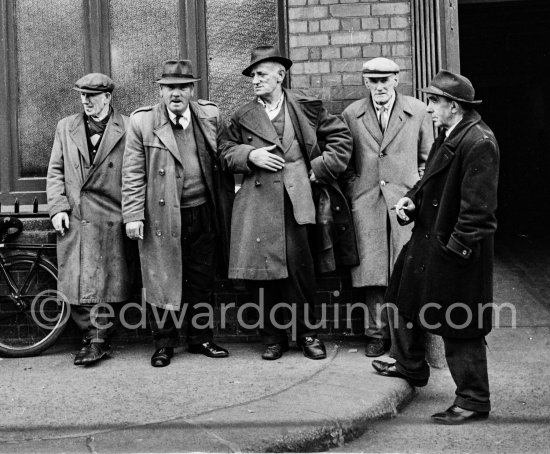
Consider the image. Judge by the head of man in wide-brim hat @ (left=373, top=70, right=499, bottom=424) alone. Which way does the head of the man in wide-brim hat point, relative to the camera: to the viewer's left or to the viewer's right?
to the viewer's left

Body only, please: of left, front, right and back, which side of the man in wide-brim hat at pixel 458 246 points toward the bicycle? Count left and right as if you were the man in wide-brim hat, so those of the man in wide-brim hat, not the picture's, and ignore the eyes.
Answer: front

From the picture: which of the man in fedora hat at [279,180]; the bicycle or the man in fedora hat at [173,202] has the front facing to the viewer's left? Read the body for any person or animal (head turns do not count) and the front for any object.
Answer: the bicycle

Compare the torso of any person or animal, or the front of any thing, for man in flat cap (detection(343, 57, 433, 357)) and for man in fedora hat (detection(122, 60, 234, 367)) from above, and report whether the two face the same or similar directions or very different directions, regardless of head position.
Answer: same or similar directions

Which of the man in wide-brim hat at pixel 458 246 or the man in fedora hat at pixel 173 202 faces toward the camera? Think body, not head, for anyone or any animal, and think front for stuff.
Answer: the man in fedora hat

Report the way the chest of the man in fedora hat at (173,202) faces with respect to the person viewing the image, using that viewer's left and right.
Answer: facing the viewer

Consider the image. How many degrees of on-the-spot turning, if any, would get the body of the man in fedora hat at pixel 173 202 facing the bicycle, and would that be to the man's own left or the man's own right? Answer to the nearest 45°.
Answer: approximately 135° to the man's own right

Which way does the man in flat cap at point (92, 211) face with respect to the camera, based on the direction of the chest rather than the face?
toward the camera

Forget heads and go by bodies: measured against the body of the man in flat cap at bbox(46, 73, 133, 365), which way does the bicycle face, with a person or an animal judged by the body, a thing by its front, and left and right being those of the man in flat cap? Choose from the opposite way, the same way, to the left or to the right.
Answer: to the right

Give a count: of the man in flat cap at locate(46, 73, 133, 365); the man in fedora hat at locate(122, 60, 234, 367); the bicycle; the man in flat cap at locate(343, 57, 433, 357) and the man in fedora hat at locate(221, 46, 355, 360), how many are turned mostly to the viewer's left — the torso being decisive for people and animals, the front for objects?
1

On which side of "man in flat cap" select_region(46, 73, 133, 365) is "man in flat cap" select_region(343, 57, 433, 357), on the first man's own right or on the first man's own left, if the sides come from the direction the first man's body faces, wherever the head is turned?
on the first man's own left

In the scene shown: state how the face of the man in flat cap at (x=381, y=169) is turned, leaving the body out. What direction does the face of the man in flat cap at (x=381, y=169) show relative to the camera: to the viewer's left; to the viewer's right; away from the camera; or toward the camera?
toward the camera

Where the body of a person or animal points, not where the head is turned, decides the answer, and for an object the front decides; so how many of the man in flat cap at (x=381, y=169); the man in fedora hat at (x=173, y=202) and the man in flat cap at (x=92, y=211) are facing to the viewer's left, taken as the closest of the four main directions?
0

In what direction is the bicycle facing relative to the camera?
to the viewer's left

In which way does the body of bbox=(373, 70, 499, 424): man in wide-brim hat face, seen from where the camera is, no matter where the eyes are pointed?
to the viewer's left

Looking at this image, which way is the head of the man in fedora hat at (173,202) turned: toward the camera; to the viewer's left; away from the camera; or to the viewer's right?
toward the camera

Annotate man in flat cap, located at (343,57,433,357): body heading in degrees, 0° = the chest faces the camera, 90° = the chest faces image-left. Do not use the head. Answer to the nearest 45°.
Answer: approximately 0°

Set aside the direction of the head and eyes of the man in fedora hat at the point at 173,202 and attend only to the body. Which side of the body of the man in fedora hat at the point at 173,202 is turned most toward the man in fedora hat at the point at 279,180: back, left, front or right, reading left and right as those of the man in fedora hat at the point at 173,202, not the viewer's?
left
